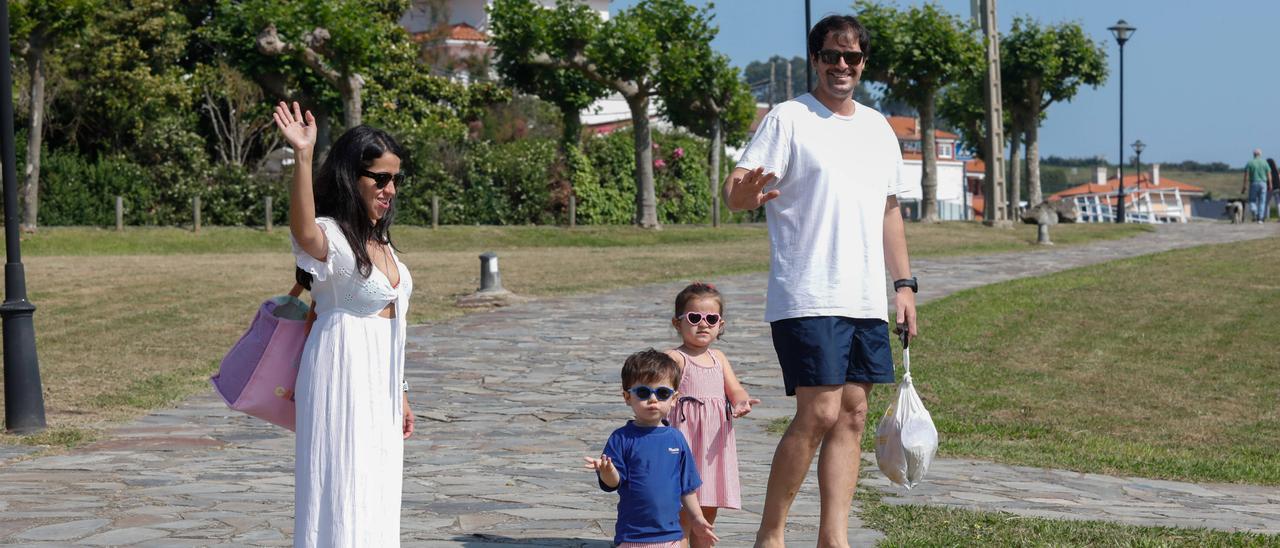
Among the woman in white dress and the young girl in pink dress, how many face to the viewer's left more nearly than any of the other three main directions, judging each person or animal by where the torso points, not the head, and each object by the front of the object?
0

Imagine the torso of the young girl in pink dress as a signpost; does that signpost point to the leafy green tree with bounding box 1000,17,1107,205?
no

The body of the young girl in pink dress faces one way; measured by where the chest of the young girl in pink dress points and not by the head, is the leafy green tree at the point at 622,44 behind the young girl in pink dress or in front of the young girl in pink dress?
behind

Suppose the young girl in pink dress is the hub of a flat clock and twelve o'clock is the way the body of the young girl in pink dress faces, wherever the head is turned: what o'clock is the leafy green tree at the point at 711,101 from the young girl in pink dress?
The leafy green tree is roughly at 6 o'clock from the young girl in pink dress.

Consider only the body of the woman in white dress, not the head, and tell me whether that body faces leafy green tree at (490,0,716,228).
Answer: no

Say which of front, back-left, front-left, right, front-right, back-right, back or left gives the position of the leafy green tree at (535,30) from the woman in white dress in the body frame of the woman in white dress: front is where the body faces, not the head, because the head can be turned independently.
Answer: back-left

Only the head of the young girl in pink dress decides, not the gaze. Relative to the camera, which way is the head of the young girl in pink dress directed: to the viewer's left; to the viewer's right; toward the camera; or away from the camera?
toward the camera

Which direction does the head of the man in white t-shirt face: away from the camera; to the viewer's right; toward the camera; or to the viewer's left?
toward the camera

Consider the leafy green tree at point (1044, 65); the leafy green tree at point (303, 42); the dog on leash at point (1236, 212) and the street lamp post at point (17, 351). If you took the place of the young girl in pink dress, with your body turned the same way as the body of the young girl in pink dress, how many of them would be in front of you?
0

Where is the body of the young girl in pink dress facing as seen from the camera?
toward the camera

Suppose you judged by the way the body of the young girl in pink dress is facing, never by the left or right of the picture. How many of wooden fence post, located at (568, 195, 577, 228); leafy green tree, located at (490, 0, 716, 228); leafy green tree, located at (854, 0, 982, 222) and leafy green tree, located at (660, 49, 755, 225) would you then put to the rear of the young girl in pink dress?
4

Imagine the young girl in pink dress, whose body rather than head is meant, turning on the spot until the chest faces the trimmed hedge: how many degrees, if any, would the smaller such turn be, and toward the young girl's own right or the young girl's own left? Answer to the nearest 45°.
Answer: approximately 180°

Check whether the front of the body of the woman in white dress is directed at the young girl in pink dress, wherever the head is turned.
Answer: no

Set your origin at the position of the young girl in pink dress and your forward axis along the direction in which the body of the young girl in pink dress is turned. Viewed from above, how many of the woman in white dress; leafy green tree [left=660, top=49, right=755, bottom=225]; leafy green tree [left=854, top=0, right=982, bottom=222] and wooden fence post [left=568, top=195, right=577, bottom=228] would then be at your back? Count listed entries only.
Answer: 3

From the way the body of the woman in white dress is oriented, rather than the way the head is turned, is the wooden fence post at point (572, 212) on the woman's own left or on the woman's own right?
on the woman's own left
